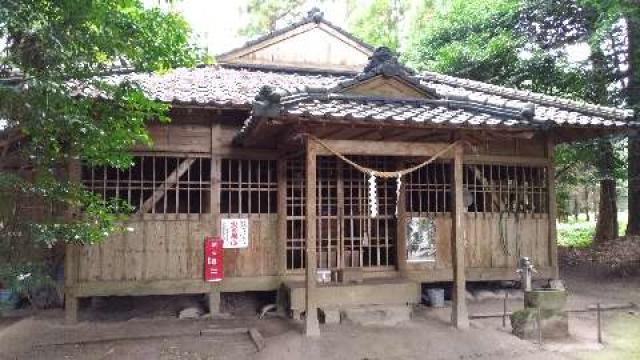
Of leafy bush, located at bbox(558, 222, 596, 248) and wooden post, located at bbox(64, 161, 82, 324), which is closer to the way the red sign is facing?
the wooden post

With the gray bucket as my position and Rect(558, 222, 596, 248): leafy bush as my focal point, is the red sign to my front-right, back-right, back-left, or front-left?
back-left

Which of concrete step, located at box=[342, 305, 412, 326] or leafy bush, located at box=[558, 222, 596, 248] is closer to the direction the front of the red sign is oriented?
the concrete step

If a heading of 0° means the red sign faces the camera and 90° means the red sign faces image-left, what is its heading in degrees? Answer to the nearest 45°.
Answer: approximately 0°

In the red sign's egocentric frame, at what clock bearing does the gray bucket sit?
The gray bucket is roughly at 9 o'clock from the red sign.

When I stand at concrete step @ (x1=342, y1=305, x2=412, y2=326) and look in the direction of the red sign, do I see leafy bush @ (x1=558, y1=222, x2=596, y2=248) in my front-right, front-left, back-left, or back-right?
back-right

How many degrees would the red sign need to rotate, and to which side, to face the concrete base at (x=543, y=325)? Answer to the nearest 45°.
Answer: approximately 45° to its left

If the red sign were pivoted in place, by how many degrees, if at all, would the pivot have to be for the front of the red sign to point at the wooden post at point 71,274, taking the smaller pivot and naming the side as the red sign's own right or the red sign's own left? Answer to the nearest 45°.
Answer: approximately 90° to the red sign's own right

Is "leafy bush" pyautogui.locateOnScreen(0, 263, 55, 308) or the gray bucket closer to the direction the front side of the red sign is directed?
the leafy bush

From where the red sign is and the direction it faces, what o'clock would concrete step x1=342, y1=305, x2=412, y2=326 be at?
The concrete step is roughly at 10 o'clock from the red sign.
